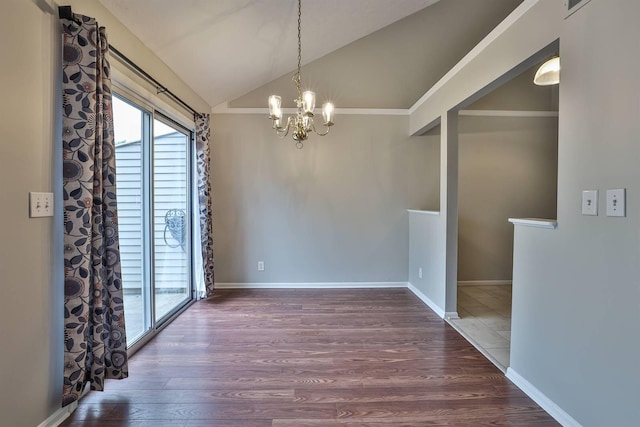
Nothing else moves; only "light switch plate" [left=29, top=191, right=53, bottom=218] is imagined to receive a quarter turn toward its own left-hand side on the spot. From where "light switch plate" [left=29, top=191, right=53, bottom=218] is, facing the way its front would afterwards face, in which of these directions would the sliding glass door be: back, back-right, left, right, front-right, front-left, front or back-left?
front

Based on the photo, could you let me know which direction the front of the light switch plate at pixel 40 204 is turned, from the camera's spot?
facing the viewer and to the right of the viewer

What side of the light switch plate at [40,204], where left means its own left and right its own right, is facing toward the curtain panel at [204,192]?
left

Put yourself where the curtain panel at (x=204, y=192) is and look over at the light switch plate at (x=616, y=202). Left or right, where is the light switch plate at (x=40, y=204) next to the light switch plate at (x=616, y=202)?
right

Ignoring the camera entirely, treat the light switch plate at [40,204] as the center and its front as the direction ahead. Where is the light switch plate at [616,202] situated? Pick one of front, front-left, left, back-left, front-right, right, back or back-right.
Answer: front

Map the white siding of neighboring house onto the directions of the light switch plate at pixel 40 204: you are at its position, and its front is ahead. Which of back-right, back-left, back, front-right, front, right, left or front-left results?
left

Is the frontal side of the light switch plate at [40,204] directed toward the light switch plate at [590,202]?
yes

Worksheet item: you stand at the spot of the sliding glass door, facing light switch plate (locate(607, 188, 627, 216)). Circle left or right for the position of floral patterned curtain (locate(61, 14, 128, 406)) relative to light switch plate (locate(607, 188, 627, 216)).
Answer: right
